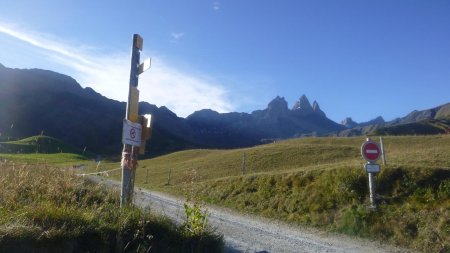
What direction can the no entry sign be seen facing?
toward the camera

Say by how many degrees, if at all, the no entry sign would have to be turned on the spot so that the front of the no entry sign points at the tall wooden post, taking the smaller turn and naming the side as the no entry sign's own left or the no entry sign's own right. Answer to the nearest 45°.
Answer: approximately 45° to the no entry sign's own right
